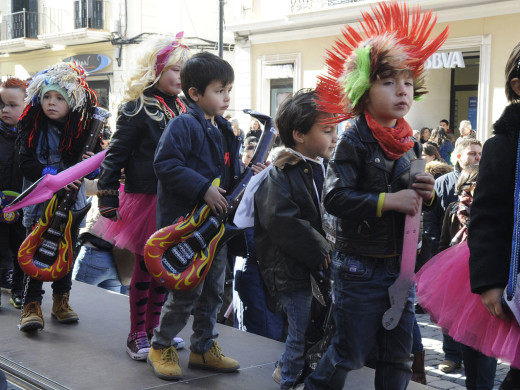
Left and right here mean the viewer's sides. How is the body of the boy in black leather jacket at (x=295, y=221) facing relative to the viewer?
facing to the right of the viewer

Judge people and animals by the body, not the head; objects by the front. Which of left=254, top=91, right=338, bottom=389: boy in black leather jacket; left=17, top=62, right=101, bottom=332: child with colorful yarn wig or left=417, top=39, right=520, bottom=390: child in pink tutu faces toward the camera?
the child with colorful yarn wig

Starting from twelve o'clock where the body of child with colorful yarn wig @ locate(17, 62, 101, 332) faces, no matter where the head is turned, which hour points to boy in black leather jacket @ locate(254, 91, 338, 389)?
The boy in black leather jacket is roughly at 11 o'clock from the child with colorful yarn wig.

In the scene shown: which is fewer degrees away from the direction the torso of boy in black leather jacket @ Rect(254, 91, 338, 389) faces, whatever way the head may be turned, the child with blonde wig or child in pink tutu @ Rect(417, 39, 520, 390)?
the child in pink tutu

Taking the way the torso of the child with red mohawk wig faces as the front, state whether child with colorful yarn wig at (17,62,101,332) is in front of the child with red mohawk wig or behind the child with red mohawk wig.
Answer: behind

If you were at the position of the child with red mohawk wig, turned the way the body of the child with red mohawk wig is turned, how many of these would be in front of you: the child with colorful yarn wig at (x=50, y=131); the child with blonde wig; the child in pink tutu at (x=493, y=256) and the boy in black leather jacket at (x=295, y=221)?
1

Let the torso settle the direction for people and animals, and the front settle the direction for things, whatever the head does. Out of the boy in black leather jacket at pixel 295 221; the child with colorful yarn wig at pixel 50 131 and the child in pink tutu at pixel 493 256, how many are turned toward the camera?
1

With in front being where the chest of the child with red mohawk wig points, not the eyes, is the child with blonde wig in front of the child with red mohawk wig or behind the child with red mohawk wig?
behind

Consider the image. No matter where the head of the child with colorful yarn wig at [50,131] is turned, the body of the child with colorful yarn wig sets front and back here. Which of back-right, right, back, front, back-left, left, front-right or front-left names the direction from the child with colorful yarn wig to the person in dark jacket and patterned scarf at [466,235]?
left

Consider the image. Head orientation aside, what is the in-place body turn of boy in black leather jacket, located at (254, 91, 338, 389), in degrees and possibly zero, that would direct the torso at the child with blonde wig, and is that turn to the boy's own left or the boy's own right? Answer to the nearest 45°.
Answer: approximately 135° to the boy's own left
